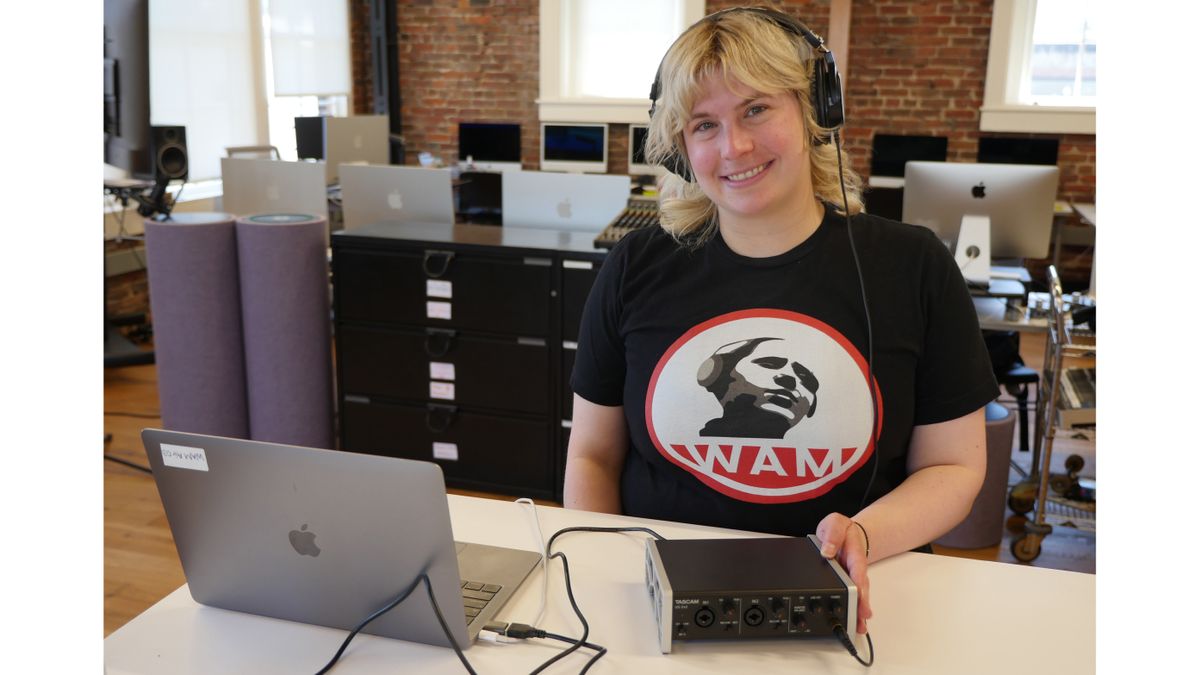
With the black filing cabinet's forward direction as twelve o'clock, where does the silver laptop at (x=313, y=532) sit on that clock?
The silver laptop is roughly at 12 o'clock from the black filing cabinet.

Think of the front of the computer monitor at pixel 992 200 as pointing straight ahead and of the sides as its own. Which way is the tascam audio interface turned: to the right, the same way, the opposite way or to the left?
the opposite way

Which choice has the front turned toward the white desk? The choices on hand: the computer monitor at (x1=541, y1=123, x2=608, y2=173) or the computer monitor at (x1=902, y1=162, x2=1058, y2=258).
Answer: the computer monitor at (x1=541, y1=123, x2=608, y2=173)

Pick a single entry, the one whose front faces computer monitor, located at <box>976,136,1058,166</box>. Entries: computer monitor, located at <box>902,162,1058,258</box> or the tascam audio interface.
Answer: computer monitor, located at <box>902,162,1058,258</box>

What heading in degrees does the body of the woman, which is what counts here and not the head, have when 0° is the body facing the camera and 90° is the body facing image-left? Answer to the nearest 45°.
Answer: approximately 0°

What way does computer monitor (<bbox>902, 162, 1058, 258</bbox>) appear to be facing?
away from the camera

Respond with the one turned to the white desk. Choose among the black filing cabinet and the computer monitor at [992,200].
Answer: the black filing cabinet

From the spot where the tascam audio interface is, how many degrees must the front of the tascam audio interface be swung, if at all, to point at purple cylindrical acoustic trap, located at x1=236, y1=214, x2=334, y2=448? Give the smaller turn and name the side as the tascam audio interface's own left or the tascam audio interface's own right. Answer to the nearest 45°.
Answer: approximately 135° to the tascam audio interface's own right

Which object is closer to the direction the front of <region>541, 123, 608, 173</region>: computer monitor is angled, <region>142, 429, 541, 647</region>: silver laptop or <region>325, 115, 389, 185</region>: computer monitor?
the silver laptop

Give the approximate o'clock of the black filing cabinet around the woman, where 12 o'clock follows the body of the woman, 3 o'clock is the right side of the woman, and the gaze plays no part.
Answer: The black filing cabinet is roughly at 5 o'clock from the woman.

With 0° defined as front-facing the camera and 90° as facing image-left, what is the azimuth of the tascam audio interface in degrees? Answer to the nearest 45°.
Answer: approximately 0°
